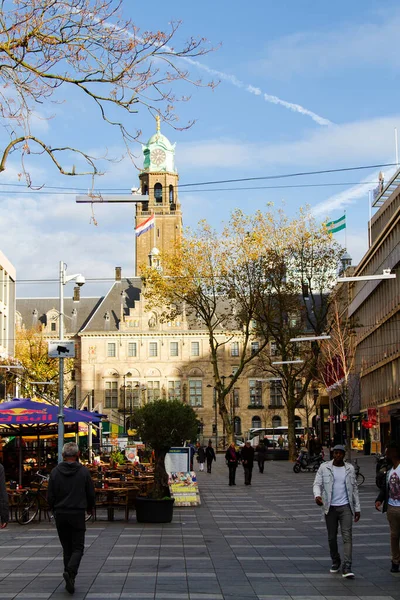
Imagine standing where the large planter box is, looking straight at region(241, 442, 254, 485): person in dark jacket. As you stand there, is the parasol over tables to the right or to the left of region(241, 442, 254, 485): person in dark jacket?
left

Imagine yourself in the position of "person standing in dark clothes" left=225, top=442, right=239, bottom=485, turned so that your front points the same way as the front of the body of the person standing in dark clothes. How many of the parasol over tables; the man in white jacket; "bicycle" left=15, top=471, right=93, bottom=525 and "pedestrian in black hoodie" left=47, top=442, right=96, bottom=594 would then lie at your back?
0

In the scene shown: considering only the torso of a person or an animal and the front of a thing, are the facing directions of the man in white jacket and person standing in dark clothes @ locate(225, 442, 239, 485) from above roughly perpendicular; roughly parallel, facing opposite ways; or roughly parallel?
roughly parallel

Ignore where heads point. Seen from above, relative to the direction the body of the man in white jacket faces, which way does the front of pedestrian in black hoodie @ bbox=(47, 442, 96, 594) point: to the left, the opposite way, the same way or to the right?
the opposite way

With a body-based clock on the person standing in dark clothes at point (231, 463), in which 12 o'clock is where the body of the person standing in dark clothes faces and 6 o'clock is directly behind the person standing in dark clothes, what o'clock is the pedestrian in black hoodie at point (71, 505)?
The pedestrian in black hoodie is roughly at 12 o'clock from the person standing in dark clothes.

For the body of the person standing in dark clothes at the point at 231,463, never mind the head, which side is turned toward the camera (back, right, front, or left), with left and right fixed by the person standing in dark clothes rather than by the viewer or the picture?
front

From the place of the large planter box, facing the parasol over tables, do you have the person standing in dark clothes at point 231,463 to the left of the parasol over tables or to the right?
right

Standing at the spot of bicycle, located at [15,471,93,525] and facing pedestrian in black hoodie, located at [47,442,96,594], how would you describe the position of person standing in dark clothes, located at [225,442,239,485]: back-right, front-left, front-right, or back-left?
back-left

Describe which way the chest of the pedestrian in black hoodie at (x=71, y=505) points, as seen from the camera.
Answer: away from the camera

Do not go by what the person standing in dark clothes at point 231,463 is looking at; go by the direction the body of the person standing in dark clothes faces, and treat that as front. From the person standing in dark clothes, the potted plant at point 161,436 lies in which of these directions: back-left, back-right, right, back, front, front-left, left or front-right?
front

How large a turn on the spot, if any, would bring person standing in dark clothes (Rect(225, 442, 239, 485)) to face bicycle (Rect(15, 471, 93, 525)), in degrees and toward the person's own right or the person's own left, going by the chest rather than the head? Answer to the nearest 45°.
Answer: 0° — they already face it

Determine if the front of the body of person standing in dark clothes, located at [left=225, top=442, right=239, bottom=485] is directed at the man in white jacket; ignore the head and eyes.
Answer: yes

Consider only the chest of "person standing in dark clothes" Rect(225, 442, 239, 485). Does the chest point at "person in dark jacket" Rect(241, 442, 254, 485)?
no

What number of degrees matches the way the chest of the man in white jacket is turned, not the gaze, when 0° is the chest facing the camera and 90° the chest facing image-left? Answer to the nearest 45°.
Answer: approximately 0°

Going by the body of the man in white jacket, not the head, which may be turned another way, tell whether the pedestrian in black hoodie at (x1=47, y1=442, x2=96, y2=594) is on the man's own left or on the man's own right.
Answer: on the man's own right

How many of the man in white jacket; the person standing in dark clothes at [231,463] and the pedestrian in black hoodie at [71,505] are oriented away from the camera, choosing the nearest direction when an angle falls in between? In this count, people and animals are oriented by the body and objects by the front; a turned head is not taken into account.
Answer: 1

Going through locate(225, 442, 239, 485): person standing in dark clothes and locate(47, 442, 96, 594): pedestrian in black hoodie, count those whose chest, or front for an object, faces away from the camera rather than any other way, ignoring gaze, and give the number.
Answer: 1

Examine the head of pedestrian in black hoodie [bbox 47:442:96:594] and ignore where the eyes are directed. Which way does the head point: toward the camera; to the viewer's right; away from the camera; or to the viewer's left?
away from the camera

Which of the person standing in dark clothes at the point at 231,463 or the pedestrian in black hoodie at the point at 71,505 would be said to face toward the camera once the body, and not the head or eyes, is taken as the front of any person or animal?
the person standing in dark clothes
